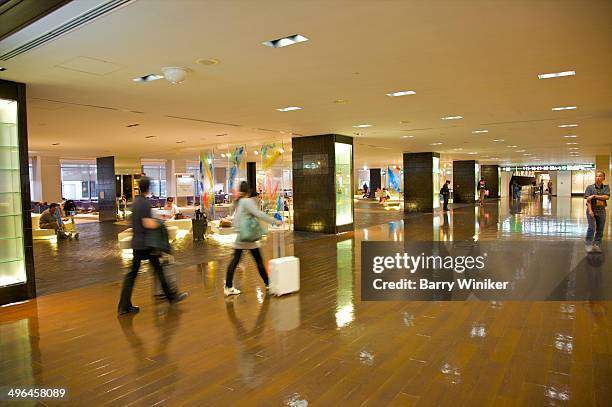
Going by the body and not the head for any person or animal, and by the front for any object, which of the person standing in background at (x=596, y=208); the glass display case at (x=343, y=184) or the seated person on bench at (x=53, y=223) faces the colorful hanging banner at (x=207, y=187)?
the seated person on bench

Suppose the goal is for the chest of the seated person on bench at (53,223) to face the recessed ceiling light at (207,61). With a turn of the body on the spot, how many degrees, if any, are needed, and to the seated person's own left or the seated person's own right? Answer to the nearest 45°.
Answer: approximately 90° to the seated person's own right

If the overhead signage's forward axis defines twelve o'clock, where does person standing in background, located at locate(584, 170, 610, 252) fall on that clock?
The person standing in background is roughly at 12 o'clock from the overhead signage.

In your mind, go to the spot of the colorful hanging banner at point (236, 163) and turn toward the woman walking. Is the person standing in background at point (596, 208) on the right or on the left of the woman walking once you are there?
left

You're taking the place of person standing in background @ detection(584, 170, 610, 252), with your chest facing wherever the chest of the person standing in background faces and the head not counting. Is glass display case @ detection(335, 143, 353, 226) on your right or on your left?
on your right

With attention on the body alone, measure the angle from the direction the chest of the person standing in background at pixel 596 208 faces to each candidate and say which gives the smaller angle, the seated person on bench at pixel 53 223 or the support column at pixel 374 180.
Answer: the seated person on bench

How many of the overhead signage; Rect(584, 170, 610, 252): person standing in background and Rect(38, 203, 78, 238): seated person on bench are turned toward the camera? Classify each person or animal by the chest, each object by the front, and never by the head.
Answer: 2

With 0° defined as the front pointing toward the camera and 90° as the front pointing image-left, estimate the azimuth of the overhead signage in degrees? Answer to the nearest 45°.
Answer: approximately 0°

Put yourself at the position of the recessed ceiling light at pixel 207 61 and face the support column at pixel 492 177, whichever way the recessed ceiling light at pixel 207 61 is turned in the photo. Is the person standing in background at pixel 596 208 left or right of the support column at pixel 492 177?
right

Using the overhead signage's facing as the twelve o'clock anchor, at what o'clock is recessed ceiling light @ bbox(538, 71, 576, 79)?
The recessed ceiling light is roughly at 12 o'clock from the overhead signage.

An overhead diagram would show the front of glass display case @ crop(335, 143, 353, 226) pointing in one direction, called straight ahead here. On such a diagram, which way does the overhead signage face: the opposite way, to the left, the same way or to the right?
to the right
